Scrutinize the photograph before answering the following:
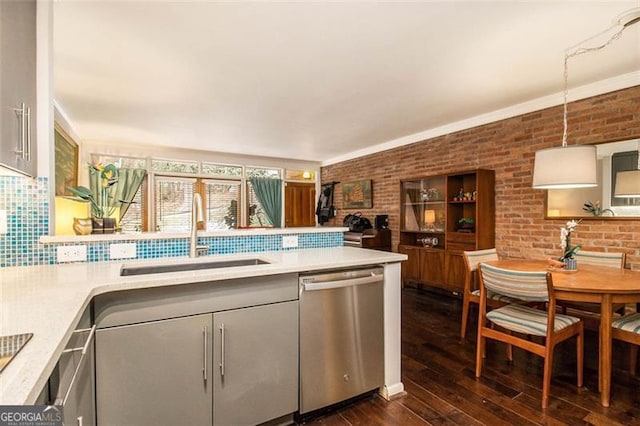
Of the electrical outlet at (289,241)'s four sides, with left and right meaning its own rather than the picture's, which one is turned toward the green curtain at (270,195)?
back

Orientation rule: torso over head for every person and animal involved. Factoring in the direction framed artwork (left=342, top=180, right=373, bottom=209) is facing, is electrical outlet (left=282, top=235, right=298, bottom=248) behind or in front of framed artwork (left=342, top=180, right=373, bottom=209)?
in front

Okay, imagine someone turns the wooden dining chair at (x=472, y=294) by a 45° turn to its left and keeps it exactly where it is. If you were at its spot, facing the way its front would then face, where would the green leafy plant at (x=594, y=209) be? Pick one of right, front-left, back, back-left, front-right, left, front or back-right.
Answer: front-left

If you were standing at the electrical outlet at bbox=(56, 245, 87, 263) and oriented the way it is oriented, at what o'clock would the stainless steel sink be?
The stainless steel sink is roughly at 10 o'clock from the electrical outlet.

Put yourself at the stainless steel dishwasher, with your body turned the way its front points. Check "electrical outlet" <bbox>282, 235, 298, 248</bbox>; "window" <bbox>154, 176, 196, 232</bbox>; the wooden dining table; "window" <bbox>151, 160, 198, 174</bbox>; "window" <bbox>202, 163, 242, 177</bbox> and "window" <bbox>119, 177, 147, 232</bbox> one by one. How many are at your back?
5

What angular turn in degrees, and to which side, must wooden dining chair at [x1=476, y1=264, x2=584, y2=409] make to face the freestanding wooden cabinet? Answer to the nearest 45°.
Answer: approximately 90° to its left

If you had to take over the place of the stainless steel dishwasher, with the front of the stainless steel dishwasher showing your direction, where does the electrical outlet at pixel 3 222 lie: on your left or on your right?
on your right

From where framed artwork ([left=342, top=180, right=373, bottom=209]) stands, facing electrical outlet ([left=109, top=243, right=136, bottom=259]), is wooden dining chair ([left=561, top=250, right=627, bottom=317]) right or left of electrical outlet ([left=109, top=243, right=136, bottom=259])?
left

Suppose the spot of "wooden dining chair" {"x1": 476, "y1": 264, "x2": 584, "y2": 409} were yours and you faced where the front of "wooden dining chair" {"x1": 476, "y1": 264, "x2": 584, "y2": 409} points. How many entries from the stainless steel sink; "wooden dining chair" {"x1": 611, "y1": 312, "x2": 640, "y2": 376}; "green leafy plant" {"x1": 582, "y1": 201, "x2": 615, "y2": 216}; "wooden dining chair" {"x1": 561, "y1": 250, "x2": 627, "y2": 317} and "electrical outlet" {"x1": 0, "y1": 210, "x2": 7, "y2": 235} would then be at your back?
2

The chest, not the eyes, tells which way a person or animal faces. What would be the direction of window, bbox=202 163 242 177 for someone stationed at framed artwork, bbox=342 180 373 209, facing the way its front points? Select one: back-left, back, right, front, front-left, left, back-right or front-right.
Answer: front-right

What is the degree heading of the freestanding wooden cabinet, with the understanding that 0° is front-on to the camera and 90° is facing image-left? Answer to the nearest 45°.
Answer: approximately 45°

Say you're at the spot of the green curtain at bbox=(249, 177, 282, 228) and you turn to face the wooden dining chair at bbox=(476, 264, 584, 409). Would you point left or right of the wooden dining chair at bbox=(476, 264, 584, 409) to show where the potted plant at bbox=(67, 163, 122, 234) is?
right
